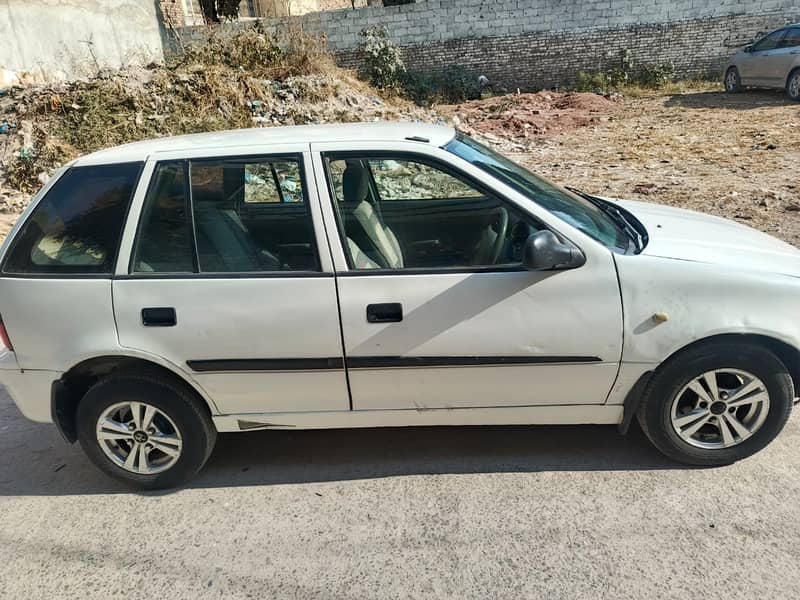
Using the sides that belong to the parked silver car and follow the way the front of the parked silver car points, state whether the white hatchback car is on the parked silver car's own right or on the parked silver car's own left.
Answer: on the parked silver car's own left

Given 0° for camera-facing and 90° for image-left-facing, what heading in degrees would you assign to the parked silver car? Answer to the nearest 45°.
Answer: approximately 135°

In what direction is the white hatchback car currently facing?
to the viewer's right

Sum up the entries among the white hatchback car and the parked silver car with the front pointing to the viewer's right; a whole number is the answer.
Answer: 1

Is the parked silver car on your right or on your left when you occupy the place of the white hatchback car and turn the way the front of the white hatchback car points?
on your left
